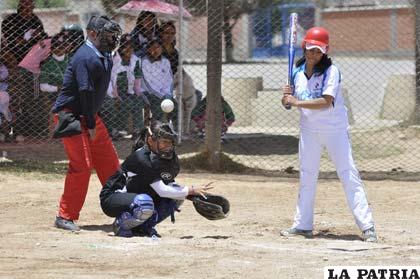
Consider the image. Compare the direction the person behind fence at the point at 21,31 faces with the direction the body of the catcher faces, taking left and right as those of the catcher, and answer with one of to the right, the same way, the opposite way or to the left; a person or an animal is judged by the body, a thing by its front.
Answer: to the right

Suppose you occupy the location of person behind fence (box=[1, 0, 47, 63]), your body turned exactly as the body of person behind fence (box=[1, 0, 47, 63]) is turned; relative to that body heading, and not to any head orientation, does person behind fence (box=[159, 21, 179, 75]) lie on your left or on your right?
on your left

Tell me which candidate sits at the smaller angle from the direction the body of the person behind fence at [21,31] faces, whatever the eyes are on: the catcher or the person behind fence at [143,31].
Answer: the catcher

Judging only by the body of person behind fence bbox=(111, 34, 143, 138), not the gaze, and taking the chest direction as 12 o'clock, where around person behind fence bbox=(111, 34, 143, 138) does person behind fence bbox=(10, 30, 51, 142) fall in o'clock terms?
person behind fence bbox=(10, 30, 51, 142) is roughly at 3 o'clock from person behind fence bbox=(111, 34, 143, 138).

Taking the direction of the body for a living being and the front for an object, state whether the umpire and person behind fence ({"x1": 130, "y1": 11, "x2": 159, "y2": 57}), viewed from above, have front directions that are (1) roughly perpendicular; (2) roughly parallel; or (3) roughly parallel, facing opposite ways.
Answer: roughly perpendicular

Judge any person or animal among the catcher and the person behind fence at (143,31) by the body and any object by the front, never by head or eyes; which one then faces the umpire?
the person behind fence

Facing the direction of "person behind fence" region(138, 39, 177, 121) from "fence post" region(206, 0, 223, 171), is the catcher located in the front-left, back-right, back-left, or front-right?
back-left

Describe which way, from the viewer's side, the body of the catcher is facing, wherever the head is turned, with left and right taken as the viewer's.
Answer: facing to the right of the viewer

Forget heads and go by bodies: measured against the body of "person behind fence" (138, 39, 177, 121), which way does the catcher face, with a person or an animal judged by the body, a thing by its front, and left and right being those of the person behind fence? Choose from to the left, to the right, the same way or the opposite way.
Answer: to the left
